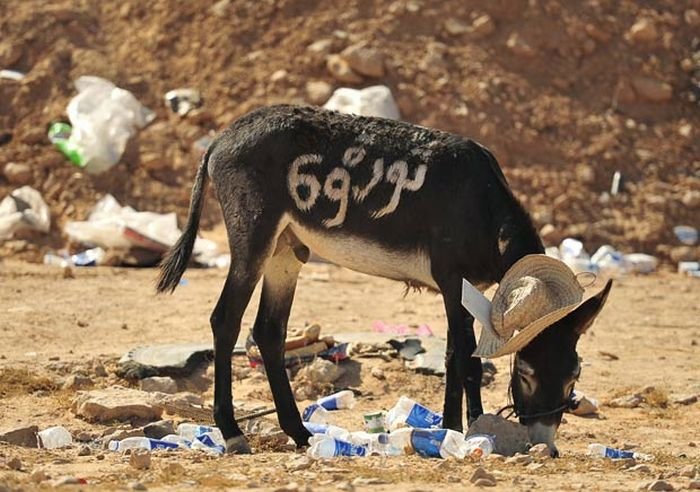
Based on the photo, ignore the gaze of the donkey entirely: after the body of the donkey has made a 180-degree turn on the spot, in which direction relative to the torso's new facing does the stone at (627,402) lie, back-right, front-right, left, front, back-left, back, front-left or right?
back-right

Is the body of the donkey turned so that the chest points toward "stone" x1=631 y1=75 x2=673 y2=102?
no

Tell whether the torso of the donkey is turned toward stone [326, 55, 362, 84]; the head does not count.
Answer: no

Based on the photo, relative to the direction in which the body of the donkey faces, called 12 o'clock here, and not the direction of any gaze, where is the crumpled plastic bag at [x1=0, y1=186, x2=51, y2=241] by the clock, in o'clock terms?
The crumpled plastic bag is roughly at 8 o'clock from the donkey.

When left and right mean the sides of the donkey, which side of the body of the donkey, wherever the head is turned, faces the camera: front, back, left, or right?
right

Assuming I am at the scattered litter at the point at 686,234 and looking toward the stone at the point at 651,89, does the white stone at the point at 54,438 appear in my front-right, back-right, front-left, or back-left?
back-left

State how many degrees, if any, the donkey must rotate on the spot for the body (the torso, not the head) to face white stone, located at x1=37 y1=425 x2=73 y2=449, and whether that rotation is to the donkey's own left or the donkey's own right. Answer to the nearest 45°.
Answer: approximately 180°

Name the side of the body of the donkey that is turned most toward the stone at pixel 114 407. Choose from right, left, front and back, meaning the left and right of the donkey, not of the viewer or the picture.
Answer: back

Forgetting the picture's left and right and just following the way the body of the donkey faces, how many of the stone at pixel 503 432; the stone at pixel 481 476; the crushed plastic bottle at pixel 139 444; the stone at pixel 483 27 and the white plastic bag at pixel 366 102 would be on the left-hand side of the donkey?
2

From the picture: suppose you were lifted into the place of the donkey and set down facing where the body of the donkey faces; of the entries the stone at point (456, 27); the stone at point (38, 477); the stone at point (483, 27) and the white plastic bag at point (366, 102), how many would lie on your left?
3

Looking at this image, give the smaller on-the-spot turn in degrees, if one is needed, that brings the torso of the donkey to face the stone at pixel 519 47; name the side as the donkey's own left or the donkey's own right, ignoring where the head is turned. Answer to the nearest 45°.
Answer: approximately 90° to the donkey's own left

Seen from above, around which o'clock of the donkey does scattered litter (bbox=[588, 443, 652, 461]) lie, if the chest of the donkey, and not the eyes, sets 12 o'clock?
The scattered litter is roughly at 1 o'clock from the donkey.

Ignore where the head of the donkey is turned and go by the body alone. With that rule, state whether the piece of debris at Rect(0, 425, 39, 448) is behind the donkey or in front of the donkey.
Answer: behind

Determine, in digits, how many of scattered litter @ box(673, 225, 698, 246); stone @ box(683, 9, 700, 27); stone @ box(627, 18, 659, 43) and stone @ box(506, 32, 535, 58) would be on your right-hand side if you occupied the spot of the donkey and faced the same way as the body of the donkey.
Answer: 0

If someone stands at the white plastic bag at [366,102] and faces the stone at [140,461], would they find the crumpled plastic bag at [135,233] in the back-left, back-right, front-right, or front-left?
front-right

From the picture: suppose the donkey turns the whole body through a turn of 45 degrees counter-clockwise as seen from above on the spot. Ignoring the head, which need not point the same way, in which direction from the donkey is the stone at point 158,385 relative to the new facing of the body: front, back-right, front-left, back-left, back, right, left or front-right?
left

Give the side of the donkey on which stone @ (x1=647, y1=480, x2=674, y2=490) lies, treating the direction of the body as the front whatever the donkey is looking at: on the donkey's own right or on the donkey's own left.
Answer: on the donkey's own right

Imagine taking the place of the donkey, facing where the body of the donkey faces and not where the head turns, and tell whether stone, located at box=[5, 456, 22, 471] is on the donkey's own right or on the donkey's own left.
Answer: on the donkey's own right

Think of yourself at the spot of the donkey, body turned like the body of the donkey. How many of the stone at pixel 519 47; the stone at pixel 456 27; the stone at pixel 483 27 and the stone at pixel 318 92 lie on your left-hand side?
4

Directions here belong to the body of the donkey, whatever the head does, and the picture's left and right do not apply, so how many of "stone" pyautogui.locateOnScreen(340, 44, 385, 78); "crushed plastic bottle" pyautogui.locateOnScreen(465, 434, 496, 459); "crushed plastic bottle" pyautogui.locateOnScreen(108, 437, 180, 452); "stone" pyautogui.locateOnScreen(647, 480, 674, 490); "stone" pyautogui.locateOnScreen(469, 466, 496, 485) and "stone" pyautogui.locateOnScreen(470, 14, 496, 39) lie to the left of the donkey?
2

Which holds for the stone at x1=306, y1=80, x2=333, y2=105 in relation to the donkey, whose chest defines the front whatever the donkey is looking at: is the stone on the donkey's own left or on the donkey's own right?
on the donkey's own left
